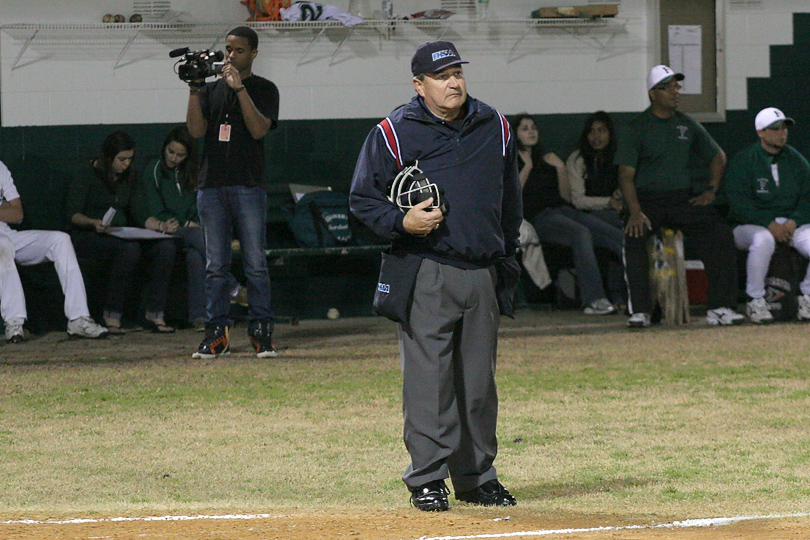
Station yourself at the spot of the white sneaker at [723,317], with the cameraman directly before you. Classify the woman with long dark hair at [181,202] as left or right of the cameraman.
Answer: right

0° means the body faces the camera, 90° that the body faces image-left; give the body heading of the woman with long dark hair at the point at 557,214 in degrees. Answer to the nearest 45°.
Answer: approximately 315°

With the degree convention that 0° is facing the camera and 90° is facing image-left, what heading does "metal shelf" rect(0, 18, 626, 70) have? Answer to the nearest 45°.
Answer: approximately 0°

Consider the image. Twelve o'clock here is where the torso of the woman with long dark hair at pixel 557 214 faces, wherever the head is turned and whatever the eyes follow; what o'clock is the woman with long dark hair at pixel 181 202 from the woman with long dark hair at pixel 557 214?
the woman with long dark hair at pixel 181 202 is roughly at 4 o'clock from the woman with long dark hair at pixel 557 214.

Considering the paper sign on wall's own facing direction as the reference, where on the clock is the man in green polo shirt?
The man in green polo shirt is roughly at 12 o'clock from the paper sign on wall.

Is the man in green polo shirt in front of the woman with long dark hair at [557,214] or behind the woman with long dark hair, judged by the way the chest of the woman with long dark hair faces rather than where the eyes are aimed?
in front

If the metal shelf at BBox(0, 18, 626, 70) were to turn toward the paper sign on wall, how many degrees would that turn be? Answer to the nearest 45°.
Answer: approximately 90° to its left

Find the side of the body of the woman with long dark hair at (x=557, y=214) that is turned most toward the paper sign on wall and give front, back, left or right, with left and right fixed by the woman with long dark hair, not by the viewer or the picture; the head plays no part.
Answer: left
